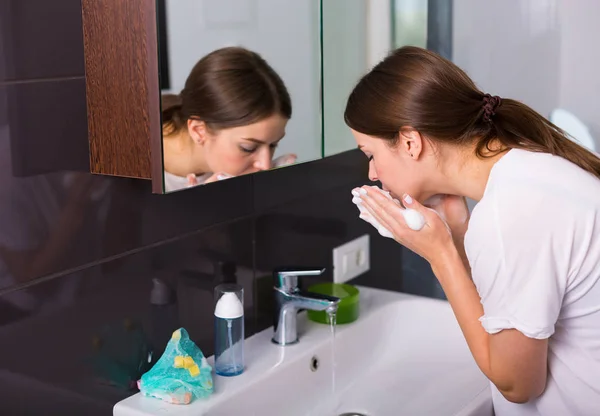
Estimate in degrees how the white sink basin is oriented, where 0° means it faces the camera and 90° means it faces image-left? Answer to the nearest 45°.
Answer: approximately 315°

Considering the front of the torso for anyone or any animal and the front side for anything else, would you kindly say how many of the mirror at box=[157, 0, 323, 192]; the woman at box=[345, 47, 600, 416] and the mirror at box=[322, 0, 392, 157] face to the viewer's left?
1

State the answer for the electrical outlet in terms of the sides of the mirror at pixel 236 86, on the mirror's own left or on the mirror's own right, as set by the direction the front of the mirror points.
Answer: on the mirror's own left

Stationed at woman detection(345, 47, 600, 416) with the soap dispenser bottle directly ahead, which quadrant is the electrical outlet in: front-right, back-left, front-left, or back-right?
front-right

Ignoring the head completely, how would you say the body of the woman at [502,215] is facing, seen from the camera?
to the viewer's left

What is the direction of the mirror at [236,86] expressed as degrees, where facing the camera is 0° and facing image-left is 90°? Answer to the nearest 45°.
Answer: approximately 315°

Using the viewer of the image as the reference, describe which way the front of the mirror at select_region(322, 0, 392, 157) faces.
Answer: facing the viewer and to the right of the viewer

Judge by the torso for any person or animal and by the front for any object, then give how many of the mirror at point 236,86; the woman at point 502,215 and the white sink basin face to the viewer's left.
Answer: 1

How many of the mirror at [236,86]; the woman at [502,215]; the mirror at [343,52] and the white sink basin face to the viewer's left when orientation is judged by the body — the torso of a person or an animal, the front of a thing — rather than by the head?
1

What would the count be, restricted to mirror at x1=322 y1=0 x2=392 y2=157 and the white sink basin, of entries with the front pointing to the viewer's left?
0
